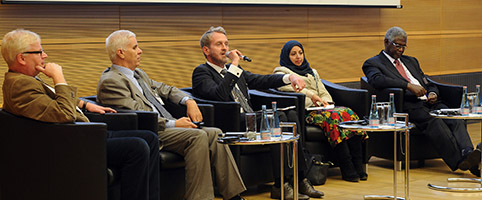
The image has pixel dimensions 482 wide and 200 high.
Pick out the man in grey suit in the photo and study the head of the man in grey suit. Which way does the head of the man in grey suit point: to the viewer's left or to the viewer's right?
to the viewer's right

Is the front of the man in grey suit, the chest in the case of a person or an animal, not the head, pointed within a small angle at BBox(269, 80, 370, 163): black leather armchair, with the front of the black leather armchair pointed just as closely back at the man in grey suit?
no

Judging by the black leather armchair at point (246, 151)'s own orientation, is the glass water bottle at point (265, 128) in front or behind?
in front

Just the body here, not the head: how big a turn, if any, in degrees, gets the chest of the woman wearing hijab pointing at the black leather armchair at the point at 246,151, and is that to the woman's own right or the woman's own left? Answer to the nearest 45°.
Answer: approximately 90° to the woman's own right

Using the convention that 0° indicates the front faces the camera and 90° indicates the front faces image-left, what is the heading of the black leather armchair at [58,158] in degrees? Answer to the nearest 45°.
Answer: approximately 270°

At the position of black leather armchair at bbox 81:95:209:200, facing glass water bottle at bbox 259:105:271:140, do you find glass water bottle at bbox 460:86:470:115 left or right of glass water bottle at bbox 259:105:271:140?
left

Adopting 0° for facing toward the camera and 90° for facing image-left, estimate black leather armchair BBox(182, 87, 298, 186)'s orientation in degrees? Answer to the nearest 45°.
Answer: approximately 315°

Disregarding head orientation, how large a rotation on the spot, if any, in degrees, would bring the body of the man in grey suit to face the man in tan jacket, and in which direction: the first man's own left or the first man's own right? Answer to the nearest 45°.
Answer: approximately 90° to the first man's own right

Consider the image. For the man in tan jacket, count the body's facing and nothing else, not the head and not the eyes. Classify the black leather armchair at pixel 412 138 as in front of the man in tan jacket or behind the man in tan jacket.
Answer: in front

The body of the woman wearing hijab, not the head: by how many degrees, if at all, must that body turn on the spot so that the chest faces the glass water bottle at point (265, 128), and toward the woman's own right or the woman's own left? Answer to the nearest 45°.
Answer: approximately 45° to the woman's own right

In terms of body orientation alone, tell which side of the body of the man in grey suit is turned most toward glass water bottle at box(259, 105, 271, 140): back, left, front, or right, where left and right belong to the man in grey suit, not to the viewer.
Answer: front

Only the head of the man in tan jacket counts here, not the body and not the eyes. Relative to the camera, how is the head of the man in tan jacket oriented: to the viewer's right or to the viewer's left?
to the viewer's right

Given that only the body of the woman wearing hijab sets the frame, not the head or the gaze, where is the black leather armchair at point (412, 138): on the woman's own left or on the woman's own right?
on the woman's own left

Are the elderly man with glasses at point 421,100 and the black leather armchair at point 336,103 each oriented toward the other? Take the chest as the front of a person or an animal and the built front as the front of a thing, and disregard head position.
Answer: no

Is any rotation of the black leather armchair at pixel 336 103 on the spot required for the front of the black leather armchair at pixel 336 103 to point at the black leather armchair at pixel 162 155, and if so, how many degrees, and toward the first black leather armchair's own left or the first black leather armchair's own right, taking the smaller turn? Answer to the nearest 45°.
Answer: approximately 90° to the first black leather armchair's own right

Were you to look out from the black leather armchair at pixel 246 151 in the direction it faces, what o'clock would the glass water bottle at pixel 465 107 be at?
The glass water bottle is roughly at 10 o'clock from the black leather armchair.

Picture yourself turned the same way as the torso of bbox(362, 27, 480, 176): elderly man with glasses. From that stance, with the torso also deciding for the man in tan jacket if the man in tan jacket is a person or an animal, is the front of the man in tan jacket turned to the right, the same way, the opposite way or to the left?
to the left

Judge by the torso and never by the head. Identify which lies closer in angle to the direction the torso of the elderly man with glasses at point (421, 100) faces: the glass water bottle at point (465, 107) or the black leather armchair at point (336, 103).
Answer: the glass water bottle
